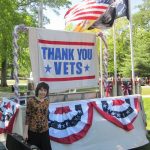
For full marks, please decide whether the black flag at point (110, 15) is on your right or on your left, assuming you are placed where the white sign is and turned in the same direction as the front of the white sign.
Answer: on your left

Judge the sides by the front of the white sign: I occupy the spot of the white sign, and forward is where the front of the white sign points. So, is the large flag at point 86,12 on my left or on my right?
on my left

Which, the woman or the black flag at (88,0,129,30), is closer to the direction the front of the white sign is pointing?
the woman

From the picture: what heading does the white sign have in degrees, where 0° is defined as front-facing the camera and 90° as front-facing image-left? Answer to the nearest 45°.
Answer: approximately 315°

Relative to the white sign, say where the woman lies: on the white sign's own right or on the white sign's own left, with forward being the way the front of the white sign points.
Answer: on the white sign's own right
